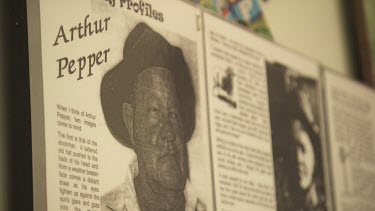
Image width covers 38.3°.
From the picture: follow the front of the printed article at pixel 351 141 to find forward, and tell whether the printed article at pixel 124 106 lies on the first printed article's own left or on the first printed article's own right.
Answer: on the first printed article's own right

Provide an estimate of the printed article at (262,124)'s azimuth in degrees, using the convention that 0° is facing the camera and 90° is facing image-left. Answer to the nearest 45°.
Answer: approximately 315°

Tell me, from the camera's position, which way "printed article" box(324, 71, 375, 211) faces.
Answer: facing the viewer and to the right of the viewer

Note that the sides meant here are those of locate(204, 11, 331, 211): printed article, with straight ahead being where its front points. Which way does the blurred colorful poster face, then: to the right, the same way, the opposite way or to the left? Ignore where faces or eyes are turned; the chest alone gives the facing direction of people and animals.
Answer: the same way

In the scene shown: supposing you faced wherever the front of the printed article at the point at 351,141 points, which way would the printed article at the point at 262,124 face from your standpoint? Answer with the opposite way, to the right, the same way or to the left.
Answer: the same way

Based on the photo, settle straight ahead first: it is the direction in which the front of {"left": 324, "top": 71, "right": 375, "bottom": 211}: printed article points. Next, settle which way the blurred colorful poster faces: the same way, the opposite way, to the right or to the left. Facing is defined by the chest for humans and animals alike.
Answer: the same way

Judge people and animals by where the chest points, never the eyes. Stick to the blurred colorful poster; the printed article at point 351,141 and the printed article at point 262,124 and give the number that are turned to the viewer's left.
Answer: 0

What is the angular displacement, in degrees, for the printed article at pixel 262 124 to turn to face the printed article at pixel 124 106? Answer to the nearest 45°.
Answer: approximately 90° to its right

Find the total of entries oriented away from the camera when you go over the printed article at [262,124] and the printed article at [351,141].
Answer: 0

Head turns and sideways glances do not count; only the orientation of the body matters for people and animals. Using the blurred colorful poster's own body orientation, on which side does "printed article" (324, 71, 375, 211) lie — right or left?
on its left

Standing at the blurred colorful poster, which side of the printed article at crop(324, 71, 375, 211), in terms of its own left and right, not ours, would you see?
right
